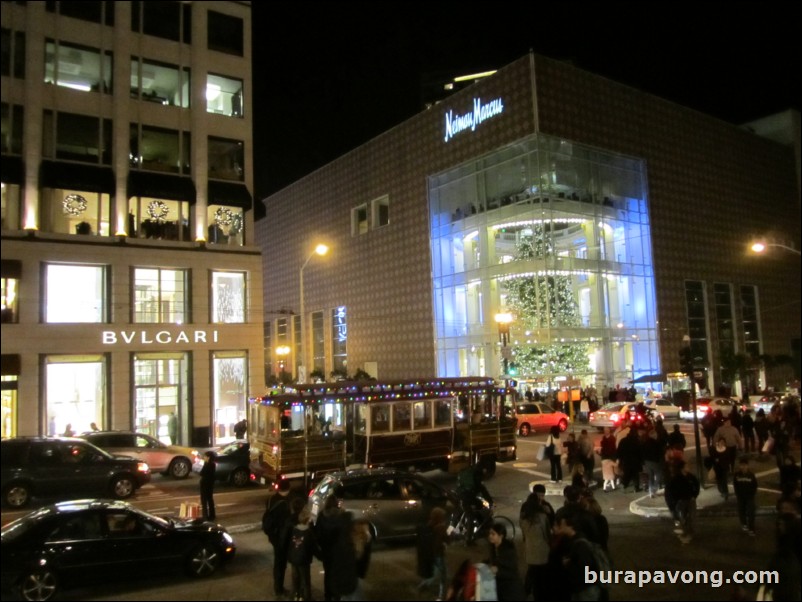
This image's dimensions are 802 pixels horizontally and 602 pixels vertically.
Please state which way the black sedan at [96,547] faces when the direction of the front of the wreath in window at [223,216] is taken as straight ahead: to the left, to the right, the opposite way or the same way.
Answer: to the left

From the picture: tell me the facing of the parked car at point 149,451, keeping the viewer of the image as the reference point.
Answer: facing to the right of the viewer

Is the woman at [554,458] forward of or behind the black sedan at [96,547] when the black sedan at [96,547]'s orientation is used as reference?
forward

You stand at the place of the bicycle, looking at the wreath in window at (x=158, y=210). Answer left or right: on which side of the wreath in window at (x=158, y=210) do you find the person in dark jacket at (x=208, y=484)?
left

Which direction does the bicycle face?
to the viewer's right

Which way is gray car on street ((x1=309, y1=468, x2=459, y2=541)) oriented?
to the viewer's right

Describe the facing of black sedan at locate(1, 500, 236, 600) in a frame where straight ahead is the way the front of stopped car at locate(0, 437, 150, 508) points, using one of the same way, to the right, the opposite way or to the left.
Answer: the same way

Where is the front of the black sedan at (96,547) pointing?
to the viewer's right

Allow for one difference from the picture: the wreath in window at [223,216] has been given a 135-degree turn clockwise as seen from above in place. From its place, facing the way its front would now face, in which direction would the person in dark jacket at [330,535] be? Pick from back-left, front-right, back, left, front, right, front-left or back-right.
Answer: back-left

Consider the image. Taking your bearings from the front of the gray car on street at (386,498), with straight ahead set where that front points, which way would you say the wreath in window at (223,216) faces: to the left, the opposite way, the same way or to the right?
to the right

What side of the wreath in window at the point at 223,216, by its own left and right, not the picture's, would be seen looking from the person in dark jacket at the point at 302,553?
front

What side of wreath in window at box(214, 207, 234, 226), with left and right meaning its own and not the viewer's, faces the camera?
front

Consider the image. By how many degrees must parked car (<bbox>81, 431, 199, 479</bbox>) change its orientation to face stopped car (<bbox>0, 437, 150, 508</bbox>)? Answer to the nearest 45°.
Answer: approximately 135° to its right

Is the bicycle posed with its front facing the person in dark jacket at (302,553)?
no

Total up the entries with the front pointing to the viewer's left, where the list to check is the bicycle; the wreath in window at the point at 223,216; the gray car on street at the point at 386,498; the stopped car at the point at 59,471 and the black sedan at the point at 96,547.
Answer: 0

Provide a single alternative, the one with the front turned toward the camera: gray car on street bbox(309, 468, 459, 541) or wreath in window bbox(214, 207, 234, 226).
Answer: the wreath in window

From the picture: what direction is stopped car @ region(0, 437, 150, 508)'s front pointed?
to the viewer's right
